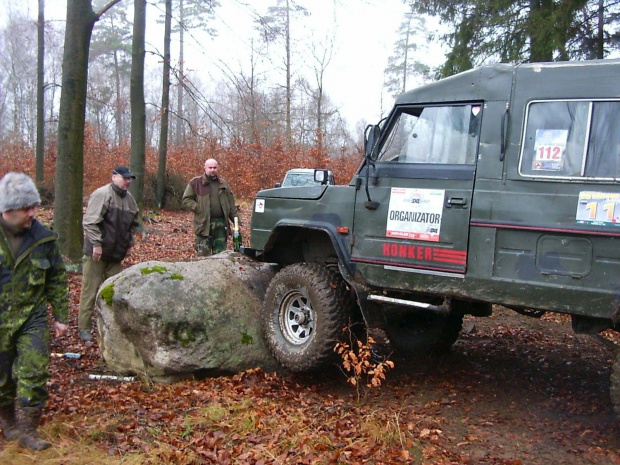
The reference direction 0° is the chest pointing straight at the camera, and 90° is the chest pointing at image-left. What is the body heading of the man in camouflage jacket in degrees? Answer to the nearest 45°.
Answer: approximately 315°

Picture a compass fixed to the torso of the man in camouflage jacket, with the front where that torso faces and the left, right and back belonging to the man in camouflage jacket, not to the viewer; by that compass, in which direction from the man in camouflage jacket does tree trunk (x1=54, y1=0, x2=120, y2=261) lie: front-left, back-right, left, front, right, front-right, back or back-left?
back-left

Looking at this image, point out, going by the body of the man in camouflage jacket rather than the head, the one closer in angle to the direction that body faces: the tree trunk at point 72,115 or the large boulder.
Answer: the large boulder

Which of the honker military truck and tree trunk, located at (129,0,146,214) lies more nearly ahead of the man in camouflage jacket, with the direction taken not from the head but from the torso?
the honker military truck

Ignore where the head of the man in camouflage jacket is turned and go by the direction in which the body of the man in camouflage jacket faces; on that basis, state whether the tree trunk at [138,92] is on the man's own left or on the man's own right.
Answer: on the man's own left

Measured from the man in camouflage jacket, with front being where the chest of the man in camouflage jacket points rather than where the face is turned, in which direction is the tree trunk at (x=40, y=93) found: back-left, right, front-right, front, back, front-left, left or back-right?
back-left

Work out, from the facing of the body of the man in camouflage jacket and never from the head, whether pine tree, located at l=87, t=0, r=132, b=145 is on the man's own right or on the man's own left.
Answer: on the man's own left
